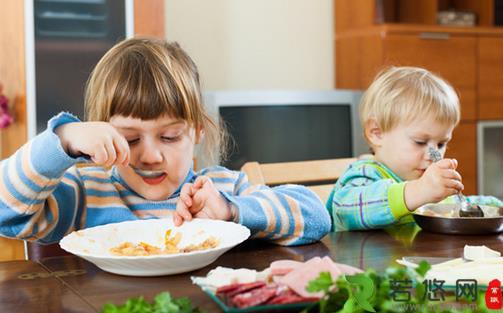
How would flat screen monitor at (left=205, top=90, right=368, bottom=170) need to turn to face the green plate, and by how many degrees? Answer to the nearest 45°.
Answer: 0° — it already faces it

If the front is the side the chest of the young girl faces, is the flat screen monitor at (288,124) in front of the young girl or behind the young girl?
behind

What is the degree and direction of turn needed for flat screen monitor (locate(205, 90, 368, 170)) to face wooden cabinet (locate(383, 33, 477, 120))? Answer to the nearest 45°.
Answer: approximately 135° to its left

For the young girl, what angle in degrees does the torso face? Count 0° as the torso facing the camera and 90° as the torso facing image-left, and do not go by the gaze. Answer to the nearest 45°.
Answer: approximately 0°

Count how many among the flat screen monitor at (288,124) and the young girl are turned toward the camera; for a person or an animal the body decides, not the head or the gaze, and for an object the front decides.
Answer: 2
